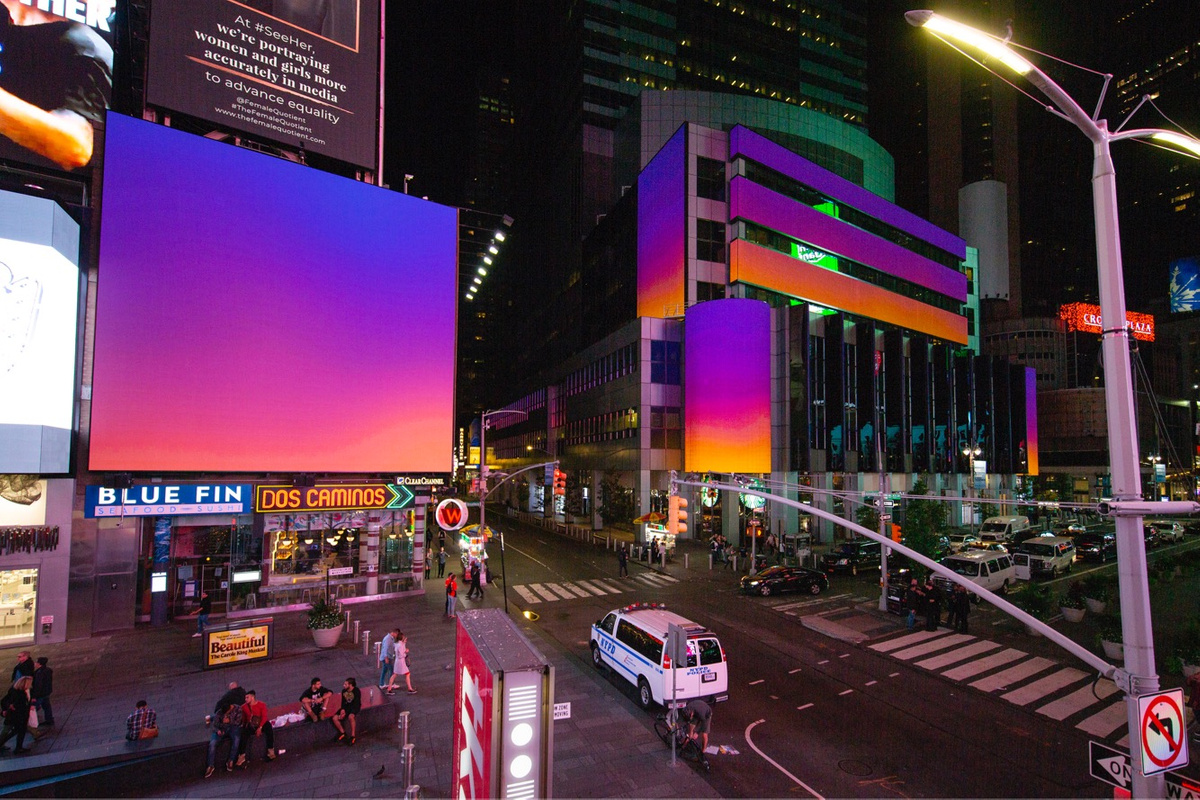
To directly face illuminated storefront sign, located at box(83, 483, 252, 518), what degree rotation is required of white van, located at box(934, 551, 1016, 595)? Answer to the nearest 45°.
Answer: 0° — it already faces it

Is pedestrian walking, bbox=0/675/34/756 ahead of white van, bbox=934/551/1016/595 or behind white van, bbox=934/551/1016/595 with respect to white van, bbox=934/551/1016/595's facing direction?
ahead

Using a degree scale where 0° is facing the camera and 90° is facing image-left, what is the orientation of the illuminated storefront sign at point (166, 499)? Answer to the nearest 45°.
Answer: approximately 0°

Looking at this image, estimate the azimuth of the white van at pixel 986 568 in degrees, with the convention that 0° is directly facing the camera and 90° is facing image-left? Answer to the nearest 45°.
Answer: approximately 45°

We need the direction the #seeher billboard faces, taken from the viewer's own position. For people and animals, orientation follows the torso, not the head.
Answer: facing the viewer and to the right of the viewer

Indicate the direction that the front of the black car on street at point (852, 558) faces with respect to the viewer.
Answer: facing the viewer and to the left of the viewer
